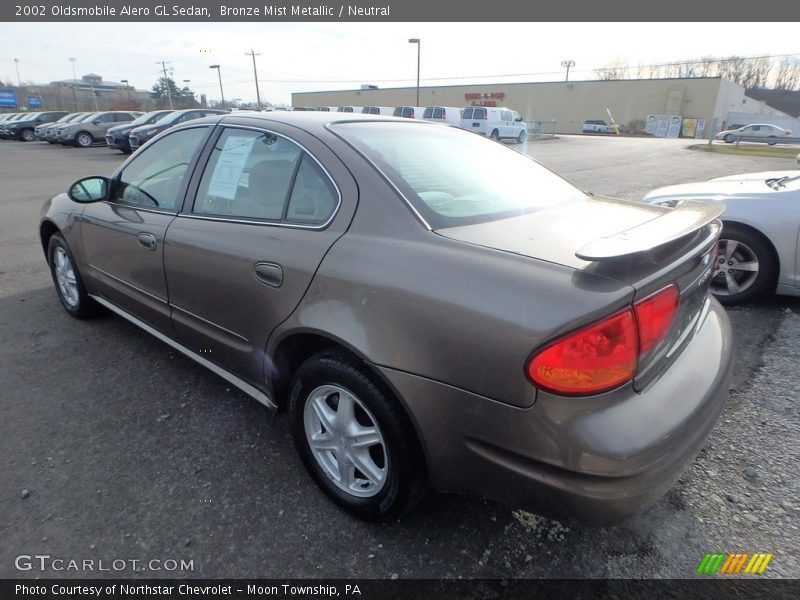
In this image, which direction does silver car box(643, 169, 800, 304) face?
to the viewer's left

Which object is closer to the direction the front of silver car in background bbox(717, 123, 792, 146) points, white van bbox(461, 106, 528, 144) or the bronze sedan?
the white van

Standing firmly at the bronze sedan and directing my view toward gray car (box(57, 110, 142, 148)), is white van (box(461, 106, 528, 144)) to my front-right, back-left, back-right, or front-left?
front-right

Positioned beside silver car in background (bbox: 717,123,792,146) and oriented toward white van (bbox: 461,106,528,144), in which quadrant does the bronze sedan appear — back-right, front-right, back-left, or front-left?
front-left

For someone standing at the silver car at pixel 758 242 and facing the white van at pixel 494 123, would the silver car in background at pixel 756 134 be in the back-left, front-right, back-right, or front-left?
front-right

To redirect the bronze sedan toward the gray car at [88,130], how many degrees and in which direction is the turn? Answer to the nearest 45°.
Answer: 0° — it already faces it

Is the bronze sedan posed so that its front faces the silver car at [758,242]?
no

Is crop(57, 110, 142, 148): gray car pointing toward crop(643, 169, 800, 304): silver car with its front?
no

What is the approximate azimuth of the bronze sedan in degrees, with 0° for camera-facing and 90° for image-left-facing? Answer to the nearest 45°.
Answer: approximately 135°

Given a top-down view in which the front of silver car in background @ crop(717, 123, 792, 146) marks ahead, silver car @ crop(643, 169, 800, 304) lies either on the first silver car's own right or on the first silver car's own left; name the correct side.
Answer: on the first silver car's own left

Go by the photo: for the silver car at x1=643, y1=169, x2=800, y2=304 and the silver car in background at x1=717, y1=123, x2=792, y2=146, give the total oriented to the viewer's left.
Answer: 2

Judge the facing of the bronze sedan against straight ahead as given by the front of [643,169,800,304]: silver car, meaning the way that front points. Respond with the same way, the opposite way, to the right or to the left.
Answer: the same way

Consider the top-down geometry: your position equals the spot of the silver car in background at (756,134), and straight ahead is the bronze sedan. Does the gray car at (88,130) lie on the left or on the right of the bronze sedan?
right

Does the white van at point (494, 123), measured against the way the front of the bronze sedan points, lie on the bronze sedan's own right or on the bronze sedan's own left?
on the bronze sedan's own right

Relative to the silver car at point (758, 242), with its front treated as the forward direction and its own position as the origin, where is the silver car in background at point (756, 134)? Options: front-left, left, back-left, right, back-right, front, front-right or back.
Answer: right

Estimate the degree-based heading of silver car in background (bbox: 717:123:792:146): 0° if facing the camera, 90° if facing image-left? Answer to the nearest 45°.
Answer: approximately 90°

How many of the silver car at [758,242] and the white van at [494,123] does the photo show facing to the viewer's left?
1
